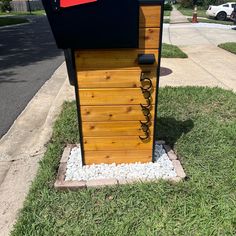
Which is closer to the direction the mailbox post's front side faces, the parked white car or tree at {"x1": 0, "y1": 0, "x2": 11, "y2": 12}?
the tree

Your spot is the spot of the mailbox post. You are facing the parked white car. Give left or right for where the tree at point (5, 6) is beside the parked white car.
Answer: left

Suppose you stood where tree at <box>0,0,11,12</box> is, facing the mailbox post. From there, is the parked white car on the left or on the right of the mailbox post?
left

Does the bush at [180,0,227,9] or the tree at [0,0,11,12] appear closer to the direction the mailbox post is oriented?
the tree

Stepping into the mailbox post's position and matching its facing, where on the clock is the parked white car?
The parked white car is roughly at 4 o'clock from the mailbox post.

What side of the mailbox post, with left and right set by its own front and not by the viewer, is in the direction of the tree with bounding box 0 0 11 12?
right

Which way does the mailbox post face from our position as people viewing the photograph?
facing to the left of the viewer

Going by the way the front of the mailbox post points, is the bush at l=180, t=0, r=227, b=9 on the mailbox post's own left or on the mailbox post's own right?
on the mailbox post's own right
